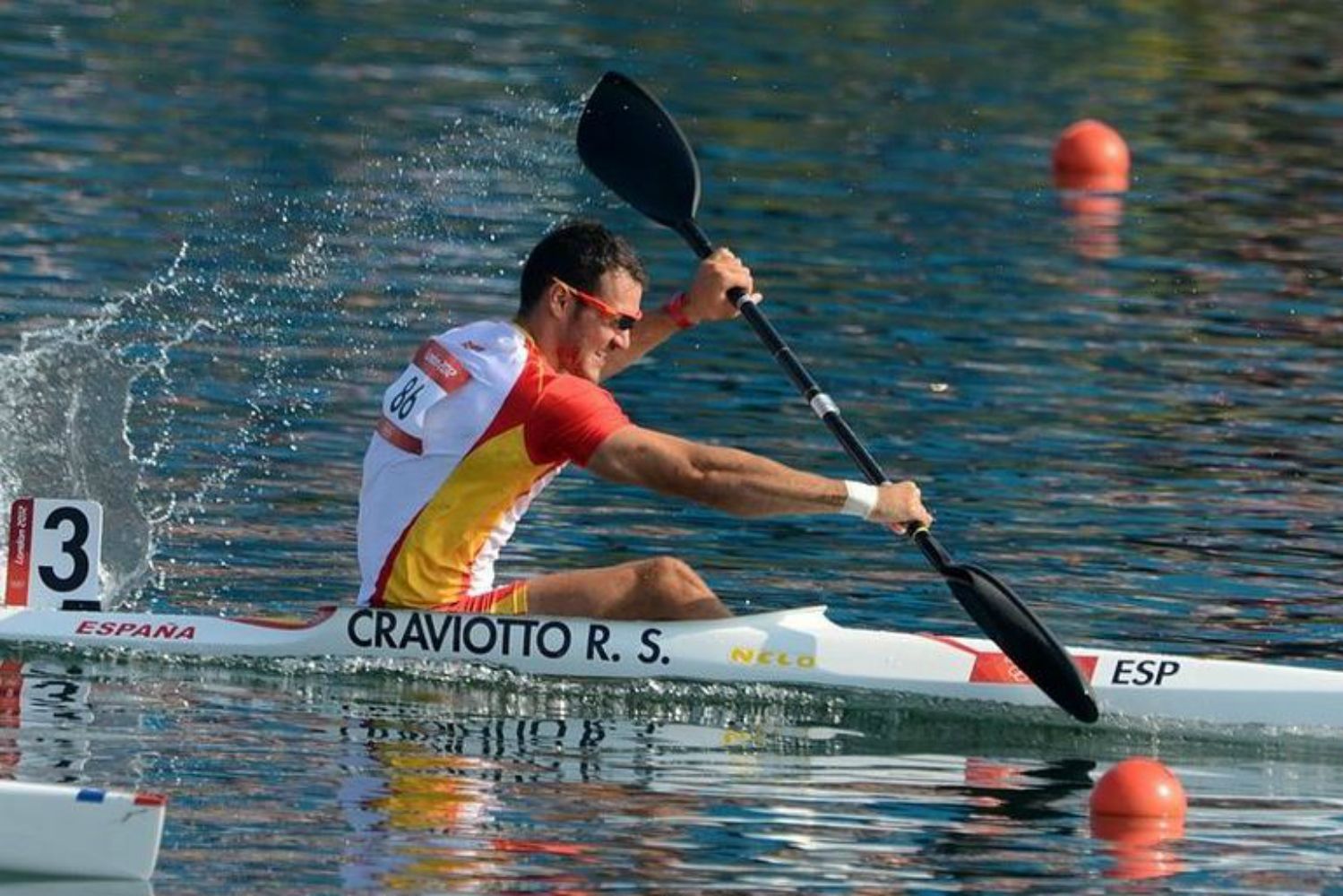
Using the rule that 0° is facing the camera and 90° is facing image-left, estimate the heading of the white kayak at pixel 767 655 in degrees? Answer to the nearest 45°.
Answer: approximately 270°

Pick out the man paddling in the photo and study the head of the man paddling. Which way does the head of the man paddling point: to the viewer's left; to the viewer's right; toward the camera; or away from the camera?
to the viewer's right

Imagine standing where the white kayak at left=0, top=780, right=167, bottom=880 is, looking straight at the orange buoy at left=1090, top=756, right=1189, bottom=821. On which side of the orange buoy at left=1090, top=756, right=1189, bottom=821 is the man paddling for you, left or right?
left

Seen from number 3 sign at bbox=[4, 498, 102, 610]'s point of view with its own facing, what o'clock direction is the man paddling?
The man paddling is roughly at 10 o'clock from the number 3 sign.

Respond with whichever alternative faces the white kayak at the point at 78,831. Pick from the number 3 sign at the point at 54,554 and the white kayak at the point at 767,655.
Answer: the number 3 sign

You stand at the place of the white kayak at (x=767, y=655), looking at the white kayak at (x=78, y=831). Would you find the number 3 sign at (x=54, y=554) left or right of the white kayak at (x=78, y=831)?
right

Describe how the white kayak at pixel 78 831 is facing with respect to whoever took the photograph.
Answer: facing to the right of the viewer

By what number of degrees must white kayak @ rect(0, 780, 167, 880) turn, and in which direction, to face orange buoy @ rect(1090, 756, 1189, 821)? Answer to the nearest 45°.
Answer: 0° — it already faces it

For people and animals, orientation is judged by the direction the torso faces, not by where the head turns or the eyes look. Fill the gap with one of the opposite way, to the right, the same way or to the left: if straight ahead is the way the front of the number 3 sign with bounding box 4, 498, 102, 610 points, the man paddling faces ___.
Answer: to the left

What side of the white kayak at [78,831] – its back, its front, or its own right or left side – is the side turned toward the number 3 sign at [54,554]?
left

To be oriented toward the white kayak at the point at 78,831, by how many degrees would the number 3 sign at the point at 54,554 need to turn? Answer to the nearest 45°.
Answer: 0° — it already faces it

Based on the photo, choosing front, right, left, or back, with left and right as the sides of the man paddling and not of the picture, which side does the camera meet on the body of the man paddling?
right

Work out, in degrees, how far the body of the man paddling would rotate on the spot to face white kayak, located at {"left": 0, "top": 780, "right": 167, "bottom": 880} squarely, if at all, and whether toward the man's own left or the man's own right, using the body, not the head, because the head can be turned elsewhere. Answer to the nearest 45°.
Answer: approximately 135° to the man's own right

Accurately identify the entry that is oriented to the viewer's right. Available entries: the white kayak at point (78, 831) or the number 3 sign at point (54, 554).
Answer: the white kayak
